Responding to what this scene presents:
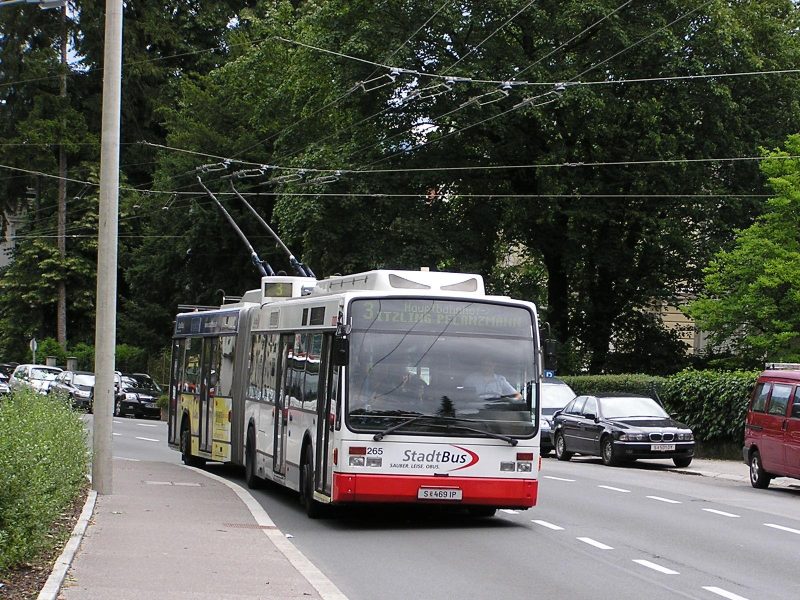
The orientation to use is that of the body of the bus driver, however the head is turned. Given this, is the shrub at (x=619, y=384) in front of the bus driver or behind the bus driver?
behind

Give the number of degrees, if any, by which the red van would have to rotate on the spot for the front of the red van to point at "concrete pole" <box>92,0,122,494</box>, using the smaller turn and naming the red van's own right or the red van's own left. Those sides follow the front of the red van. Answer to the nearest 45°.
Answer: approximately 90° to the red van's own right

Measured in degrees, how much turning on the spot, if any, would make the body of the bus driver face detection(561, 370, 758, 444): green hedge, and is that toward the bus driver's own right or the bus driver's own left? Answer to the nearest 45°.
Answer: approximately 180°

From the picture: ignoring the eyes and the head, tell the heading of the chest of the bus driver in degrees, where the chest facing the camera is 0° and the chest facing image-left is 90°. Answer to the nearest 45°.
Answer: approximately 0°

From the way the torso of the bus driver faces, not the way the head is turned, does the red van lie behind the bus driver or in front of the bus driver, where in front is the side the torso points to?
behind

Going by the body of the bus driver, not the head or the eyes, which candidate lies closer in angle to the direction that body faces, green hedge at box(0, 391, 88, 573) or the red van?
the green hedge

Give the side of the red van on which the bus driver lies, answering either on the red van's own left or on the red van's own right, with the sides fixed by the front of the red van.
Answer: on the red van's own right

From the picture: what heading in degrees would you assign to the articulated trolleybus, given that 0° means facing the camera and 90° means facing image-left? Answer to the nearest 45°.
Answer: approximately 0°

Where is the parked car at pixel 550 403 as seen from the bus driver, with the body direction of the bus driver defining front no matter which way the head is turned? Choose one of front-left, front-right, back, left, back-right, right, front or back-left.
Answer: back
